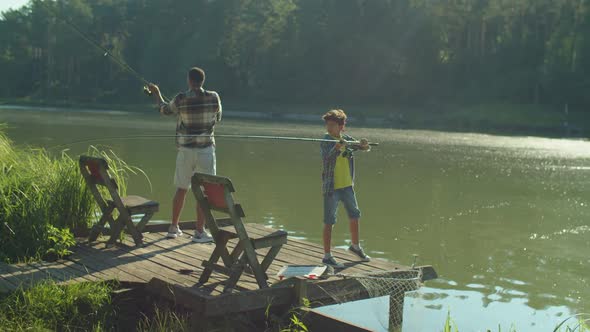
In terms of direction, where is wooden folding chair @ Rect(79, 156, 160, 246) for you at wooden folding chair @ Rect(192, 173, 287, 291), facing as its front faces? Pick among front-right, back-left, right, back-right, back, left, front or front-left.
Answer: left

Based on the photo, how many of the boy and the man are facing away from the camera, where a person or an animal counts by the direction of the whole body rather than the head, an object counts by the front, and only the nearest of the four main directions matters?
1

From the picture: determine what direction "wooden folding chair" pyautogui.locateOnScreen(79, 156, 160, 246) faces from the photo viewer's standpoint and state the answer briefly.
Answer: facing away from the viewer and to the right of the viewer

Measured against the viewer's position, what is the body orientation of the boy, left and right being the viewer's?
facing the viewer and to the right of the viewer

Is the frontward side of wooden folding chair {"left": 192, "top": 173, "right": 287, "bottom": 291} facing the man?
no

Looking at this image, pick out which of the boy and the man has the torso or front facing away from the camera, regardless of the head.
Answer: the man

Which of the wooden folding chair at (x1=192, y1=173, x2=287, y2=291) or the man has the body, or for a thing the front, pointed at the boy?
the wooden folding chair

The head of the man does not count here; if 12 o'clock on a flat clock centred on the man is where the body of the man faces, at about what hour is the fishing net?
The fishing net is roughly at 4 o'clock from the man.

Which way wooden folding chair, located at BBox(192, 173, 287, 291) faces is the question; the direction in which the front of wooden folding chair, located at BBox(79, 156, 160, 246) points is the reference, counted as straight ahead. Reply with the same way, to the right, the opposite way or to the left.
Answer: the same way

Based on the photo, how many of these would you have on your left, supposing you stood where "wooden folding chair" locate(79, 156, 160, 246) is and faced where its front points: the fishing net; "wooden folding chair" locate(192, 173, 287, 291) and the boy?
0

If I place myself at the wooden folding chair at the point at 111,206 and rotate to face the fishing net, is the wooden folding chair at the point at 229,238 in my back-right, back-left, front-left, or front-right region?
front-right

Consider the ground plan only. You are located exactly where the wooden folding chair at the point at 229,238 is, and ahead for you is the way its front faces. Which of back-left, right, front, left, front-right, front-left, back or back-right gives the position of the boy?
front

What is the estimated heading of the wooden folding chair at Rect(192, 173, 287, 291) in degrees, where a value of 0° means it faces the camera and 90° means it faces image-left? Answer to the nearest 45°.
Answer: approximately 225°

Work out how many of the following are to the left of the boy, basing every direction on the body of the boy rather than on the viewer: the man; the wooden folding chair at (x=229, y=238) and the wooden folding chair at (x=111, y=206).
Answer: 0

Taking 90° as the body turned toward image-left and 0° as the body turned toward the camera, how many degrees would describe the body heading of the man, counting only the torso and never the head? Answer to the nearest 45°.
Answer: approximately 180°
